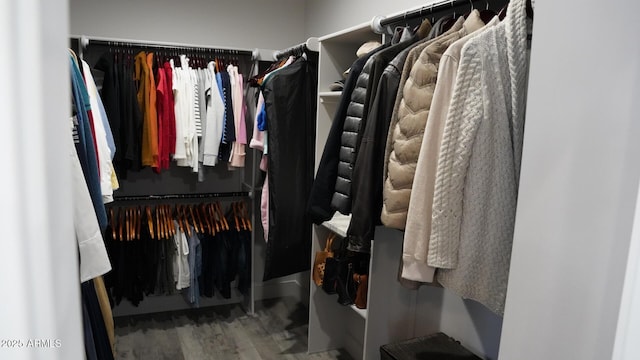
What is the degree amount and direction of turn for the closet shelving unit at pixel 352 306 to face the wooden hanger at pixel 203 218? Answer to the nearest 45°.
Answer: approximately 90° to its right

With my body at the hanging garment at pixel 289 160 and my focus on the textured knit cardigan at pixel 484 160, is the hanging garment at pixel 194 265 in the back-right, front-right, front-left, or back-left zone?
back-right

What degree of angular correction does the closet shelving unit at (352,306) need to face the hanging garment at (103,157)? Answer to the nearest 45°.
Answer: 0° — it already faces it

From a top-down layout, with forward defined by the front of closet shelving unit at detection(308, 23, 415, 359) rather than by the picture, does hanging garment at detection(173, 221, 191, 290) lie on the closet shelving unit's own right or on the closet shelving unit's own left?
on the closet shelving unit's own right

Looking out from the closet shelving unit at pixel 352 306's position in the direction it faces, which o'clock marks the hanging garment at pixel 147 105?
The hanging garment is roughly at 2 o'clock from the closet shelving unit.

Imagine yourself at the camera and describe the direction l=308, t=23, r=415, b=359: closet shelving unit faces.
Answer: facing the viewer and to the left of the viewer

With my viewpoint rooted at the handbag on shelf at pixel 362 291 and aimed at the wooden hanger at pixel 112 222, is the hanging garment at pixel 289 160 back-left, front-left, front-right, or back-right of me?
front-right

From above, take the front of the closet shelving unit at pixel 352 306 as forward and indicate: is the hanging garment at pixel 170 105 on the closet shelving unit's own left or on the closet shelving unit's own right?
on the closet shelving unit's own right
